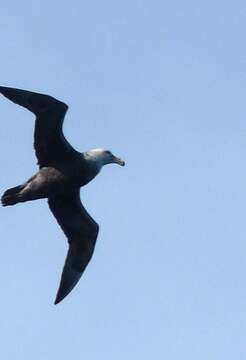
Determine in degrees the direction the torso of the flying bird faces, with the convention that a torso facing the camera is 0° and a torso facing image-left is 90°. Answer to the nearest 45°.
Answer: approximately 270°
